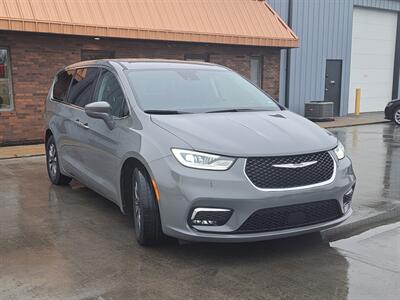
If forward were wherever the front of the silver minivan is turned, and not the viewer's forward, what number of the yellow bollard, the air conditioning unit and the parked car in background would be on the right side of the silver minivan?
0

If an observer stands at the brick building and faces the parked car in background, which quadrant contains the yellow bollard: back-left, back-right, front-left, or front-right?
front-left

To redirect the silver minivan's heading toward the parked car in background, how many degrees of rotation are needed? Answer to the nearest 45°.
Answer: approximately 90° to its left

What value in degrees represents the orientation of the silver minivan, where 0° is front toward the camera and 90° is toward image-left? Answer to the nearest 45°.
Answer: approximately 315°

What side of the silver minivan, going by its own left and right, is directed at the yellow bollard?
left

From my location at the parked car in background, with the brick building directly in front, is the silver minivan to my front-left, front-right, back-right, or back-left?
front-left

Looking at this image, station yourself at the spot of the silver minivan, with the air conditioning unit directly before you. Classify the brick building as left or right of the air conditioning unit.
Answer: left

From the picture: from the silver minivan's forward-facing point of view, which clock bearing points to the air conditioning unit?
The air conditioning unit is roughly at 8 o'clock from the silver minivan.

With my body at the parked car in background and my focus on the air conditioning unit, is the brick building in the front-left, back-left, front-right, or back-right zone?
front-left

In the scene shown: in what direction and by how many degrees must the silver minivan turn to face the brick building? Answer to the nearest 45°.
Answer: approximately 135° to its left
